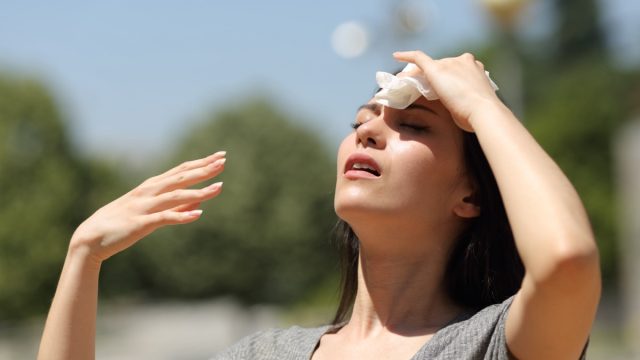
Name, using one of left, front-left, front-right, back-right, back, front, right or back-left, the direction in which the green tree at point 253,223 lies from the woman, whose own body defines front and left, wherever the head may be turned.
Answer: back-right

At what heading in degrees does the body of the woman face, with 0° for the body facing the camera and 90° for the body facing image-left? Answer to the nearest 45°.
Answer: approximately 45°

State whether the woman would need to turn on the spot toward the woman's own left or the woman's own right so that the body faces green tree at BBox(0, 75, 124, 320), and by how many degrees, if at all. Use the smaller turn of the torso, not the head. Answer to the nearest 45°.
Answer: approximately 135° to the woman's own right
